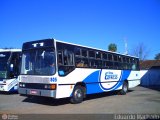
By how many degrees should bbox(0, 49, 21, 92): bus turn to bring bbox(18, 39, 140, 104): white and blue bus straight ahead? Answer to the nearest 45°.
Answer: approximately 90° to its left

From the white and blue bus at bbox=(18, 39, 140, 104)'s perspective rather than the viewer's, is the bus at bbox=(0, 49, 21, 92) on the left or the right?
on its right

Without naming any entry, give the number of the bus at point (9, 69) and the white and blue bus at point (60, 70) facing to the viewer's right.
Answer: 0

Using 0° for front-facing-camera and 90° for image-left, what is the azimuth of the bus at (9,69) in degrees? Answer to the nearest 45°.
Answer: approximately 45°

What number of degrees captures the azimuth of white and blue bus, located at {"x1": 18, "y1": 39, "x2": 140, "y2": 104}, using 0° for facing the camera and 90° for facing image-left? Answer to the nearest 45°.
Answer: approximately 45°
